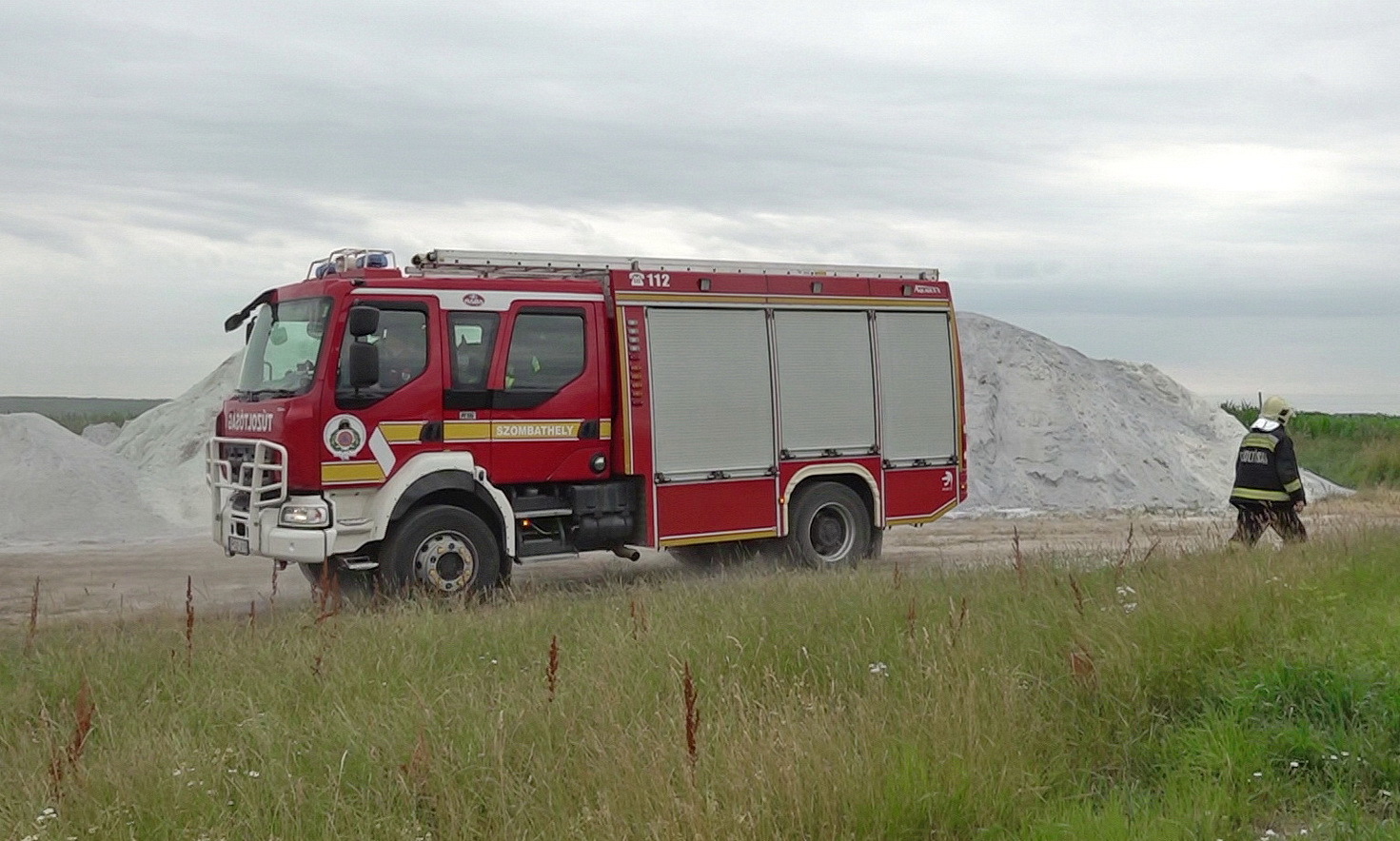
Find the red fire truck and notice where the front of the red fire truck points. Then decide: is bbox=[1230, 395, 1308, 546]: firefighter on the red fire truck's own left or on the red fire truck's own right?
on the red fire truck's own left

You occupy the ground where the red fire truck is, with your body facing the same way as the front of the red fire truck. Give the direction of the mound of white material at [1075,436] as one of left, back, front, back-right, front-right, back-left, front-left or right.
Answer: back

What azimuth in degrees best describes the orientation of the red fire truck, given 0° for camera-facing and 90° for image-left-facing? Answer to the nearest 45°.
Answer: approximately 45°
